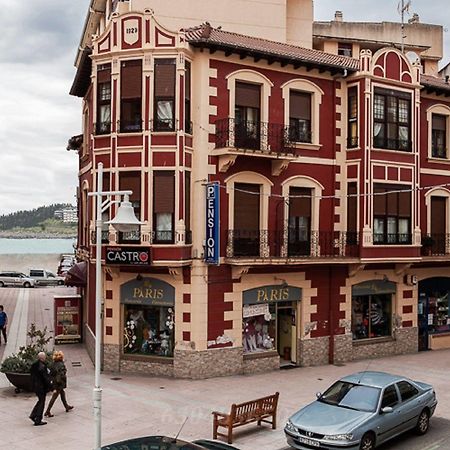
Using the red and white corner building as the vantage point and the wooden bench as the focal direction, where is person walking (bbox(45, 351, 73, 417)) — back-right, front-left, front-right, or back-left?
front-right

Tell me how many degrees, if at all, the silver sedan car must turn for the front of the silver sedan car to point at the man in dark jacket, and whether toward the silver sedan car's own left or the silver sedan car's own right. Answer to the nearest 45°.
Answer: approximately 45° to the silver sedan car's own right

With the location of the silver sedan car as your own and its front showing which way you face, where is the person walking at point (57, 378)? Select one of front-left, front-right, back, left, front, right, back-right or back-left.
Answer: front-right

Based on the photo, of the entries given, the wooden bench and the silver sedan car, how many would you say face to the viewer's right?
0

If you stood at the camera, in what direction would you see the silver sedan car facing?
facing the viewer and to the left of the viewer

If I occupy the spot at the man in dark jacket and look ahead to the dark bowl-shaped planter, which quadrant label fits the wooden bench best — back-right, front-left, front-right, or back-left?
back-right

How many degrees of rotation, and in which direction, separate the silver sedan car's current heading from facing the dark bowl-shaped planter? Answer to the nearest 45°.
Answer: approximately 45° to its right
